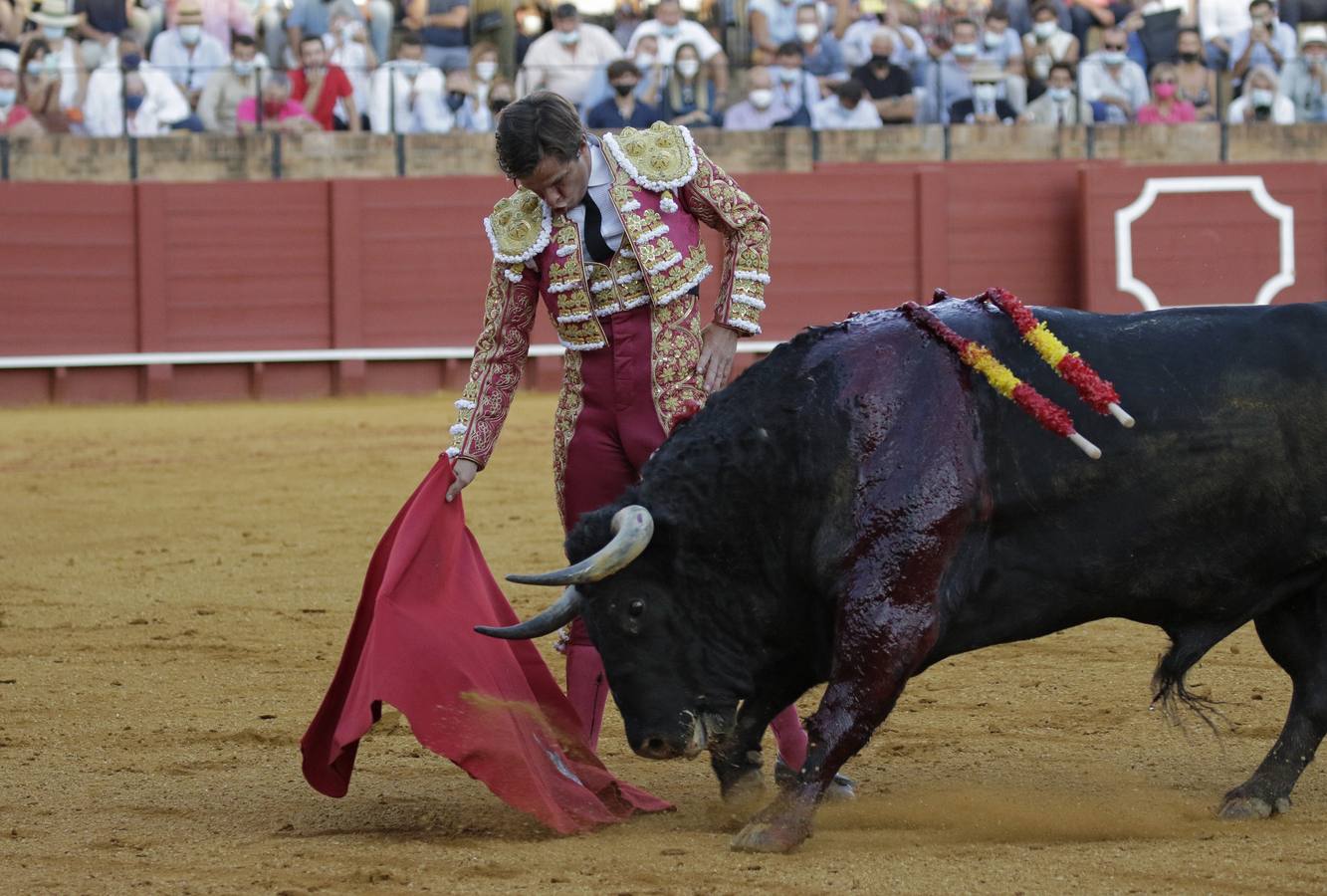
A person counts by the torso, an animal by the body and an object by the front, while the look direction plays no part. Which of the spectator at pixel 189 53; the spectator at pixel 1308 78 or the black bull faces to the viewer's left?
the black bull

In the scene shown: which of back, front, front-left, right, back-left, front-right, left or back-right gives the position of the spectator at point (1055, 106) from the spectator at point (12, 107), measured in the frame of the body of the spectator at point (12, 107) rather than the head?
left

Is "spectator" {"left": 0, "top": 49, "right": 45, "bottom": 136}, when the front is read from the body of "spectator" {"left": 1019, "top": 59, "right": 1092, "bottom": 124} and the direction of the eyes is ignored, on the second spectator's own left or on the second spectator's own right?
on the second spectator's own right

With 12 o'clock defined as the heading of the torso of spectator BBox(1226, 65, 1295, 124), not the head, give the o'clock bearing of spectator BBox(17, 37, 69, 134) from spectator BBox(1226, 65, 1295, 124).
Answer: spectator BBox(17, 37, 69, 134) is roughly at 2 o'clock from spectator BBox(1226, 65, 1295, 124).

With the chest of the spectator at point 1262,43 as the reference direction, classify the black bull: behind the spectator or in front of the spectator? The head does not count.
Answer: in front

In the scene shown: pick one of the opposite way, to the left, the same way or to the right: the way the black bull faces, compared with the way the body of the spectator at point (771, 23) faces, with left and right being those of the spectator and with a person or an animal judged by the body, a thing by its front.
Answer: to the right

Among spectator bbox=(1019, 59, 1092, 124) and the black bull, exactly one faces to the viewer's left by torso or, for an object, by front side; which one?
the black bull
